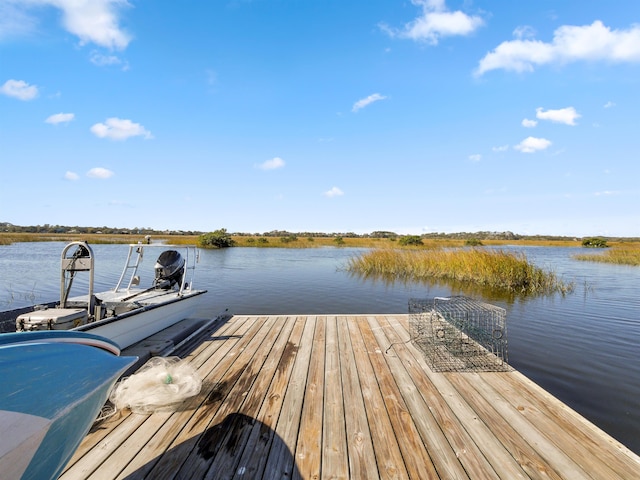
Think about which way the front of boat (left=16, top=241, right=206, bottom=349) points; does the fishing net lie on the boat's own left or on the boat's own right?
on the boat's own left

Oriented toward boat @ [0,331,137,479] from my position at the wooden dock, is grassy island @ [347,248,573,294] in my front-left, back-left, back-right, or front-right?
back-right

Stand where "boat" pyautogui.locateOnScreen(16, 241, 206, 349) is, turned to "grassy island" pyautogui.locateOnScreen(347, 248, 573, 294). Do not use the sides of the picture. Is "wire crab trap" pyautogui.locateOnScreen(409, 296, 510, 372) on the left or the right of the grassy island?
right

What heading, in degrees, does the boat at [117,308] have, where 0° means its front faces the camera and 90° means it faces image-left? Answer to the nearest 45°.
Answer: approximately 45°

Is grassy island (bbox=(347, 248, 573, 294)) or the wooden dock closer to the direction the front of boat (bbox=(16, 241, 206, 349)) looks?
the wooden dock

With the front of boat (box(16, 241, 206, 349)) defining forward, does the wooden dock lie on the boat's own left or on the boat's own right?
on the boat's own left

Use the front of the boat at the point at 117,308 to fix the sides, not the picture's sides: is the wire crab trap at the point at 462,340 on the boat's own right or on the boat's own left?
on the boat's own left
